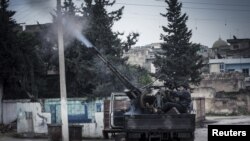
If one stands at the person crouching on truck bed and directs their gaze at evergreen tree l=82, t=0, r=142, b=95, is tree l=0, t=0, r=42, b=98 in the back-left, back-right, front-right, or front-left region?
front-left

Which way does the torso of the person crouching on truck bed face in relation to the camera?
to the viewer's left

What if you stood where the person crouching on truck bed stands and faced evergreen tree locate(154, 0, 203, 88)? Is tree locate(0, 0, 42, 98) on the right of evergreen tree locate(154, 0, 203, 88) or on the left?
left

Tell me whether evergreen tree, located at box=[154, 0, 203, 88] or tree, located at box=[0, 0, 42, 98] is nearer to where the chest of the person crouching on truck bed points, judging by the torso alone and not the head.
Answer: the tree

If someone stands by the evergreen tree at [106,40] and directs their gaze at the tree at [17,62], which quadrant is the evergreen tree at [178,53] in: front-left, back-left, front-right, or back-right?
back-right

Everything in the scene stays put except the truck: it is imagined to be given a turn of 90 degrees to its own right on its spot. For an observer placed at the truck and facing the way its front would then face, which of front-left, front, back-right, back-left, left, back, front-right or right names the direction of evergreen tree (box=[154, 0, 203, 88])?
front

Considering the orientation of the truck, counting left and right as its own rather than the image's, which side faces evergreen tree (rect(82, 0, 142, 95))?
right

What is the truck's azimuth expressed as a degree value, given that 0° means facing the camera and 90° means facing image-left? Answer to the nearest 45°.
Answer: approximately 90°
